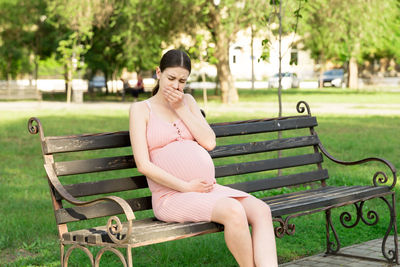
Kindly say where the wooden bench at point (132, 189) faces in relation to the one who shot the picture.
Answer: facing the viewer and to the right of the viewer

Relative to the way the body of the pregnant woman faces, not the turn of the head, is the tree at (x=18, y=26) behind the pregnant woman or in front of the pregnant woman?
behind

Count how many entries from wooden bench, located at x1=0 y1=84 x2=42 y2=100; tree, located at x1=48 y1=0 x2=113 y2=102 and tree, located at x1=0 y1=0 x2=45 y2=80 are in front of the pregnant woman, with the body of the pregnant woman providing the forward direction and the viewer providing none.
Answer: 0

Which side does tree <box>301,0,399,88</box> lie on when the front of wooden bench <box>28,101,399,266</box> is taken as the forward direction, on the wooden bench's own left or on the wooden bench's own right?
on the wooden bench's own left

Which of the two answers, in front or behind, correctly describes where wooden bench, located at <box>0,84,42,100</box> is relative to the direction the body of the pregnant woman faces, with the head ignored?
behind

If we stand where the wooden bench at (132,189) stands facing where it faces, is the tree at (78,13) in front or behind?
behind

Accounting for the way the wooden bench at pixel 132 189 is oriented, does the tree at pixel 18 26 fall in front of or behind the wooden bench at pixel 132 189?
behind

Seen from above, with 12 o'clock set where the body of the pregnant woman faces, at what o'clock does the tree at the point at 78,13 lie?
The tree is roughly at 7 o'clock from the pregnant woman.

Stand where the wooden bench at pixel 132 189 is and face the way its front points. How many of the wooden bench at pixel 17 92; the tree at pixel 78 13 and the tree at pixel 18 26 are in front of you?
0

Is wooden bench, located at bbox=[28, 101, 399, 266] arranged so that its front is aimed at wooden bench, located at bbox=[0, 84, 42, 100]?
no

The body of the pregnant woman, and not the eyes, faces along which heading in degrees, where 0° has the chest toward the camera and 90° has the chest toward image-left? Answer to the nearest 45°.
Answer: approximately 315°
